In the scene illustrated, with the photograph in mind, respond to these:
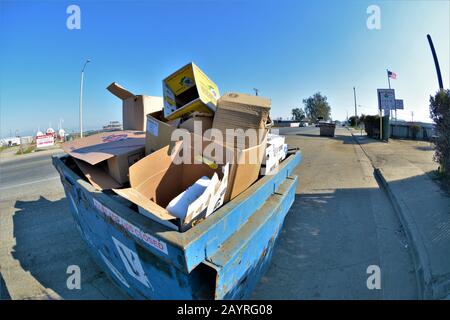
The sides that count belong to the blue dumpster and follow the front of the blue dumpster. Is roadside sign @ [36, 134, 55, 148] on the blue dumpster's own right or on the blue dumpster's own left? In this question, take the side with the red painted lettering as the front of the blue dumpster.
on the blue dumpster's own right

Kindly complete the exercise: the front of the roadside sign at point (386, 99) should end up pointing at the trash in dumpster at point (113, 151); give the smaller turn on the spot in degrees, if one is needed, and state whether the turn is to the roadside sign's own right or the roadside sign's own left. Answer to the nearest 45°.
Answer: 0° — it already faces it

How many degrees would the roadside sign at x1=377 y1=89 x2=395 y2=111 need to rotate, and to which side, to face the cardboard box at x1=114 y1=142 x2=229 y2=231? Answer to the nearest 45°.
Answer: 0° — it already faces it

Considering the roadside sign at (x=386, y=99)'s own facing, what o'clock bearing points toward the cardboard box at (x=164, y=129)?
The cardboard box is roughly at 12 o'clock from the roadside sign.

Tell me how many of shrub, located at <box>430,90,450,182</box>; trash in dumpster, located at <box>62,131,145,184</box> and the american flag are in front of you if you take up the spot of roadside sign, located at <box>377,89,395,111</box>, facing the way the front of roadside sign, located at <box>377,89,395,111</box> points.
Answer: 2

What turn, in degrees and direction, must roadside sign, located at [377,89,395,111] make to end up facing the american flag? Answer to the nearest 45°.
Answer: approximately 180°
